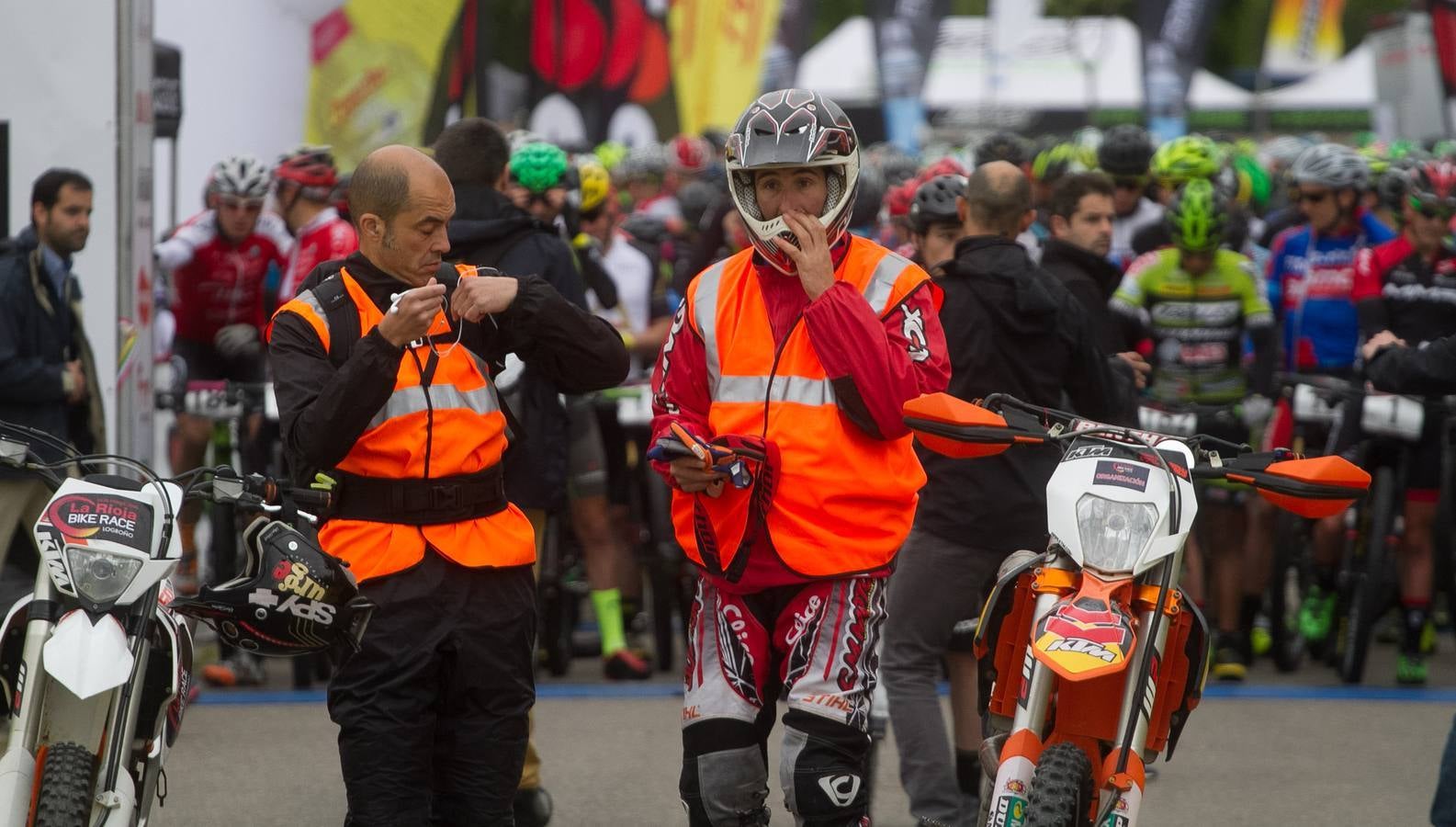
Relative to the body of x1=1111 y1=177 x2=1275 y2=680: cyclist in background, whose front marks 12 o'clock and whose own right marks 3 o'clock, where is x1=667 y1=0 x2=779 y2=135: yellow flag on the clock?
The yellow flag is roughly at 5 o'clock from the cyclist in background.

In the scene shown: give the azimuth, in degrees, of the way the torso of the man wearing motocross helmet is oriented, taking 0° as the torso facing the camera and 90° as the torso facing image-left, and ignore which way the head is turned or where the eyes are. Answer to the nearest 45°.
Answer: approximately 0°

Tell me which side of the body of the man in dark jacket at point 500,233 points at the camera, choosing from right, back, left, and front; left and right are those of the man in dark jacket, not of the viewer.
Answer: back

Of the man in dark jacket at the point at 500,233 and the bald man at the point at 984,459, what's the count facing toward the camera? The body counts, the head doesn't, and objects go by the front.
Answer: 0

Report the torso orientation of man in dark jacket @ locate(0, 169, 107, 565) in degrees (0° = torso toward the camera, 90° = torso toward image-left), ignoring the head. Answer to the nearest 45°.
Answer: approximately 315°

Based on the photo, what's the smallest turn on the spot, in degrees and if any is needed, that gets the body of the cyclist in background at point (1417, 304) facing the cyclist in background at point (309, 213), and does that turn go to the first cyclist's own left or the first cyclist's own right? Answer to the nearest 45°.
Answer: approximately 90° to the first cyclist's own right

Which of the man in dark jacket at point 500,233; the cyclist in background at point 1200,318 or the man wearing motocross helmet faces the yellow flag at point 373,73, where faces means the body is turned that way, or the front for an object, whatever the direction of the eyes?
the man in dark jacket

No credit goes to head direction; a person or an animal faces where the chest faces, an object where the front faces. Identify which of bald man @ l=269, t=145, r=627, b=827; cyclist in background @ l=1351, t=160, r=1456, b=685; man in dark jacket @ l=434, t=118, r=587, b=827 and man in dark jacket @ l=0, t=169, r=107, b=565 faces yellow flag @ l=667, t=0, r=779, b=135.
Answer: man in dark jacket @ l=434, t=118, r=587, b=827

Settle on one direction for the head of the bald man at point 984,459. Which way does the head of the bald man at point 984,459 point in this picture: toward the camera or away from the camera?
away from the camera

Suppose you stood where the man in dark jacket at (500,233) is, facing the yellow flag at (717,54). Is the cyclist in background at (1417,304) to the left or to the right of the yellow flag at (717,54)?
right

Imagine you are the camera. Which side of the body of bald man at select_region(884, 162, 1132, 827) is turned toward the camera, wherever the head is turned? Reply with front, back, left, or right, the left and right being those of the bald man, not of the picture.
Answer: back

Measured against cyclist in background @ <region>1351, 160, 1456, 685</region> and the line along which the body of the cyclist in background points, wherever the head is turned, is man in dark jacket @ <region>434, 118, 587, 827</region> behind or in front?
in front

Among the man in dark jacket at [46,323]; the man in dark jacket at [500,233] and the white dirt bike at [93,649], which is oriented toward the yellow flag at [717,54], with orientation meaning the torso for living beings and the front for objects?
the man in dark jacket at [500,233]
